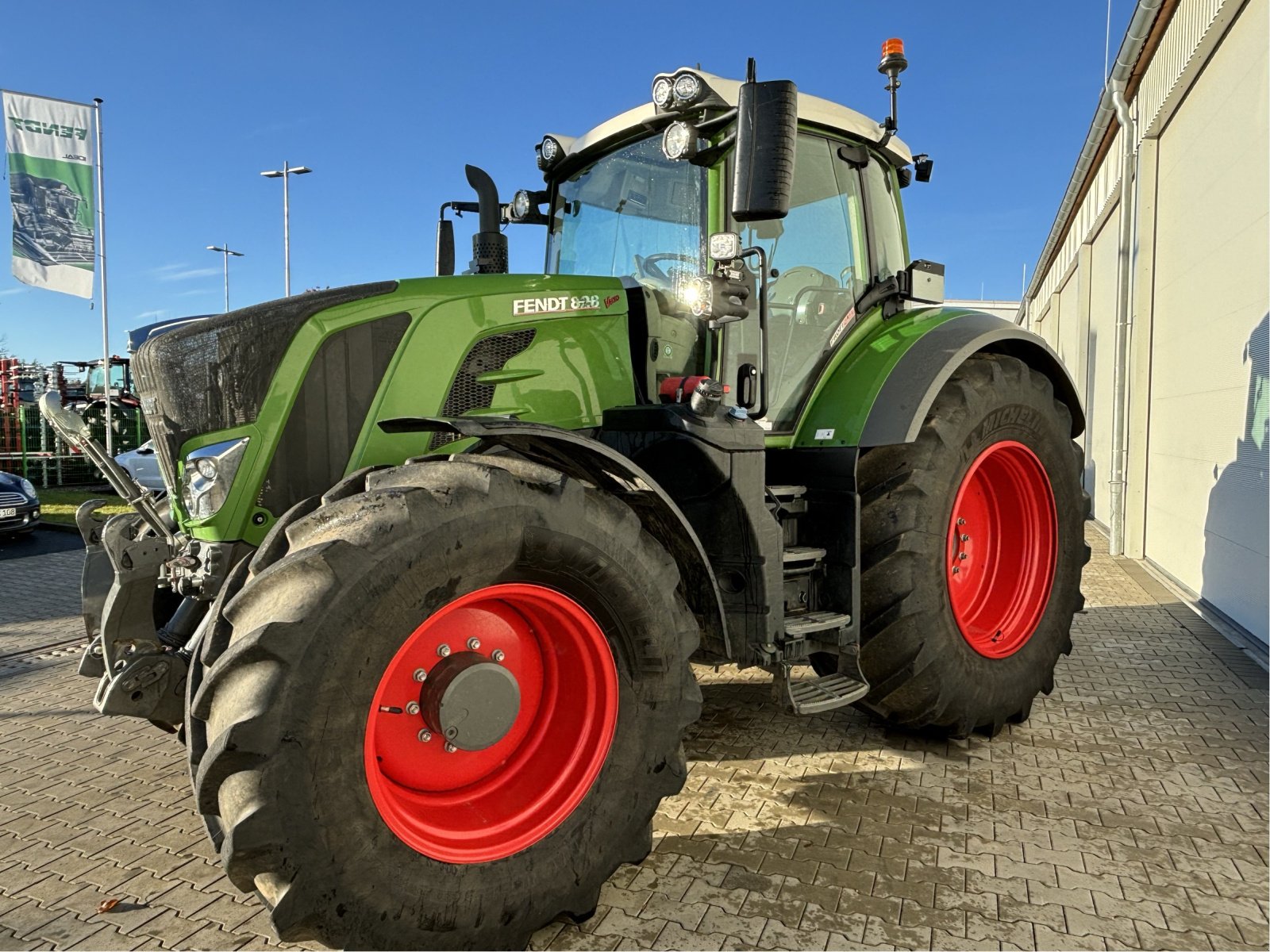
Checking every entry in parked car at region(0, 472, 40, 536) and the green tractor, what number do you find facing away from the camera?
0

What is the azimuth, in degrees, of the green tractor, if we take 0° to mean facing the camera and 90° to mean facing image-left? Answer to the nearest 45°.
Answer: approximately 45°

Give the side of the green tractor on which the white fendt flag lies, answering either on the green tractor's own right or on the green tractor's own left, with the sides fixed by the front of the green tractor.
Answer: on the green tractor's own right

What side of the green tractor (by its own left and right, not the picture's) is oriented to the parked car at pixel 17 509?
right

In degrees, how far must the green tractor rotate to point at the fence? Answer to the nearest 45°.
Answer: approximately 90° to its right

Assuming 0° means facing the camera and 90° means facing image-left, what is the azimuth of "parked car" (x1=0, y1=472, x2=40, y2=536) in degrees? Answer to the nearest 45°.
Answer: approximately 315°

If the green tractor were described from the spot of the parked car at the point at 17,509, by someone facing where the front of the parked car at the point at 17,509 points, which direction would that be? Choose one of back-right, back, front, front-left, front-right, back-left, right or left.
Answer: front-right

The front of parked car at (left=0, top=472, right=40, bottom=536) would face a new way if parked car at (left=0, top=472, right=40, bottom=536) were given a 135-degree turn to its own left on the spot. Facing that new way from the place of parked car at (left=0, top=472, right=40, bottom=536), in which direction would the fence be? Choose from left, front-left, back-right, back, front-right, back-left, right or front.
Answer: front
